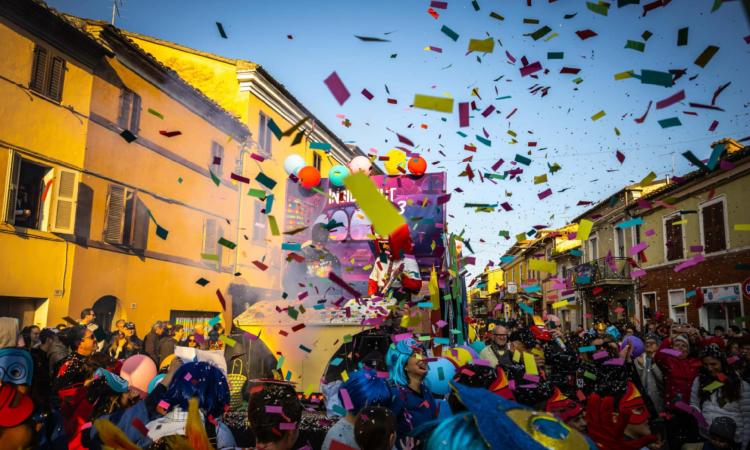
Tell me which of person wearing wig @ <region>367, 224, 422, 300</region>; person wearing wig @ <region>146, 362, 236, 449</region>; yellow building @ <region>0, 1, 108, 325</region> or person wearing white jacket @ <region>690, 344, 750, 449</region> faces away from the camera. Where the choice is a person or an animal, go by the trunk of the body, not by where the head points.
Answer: person wearing wig @ <region>146, 362, 236, 449</region>

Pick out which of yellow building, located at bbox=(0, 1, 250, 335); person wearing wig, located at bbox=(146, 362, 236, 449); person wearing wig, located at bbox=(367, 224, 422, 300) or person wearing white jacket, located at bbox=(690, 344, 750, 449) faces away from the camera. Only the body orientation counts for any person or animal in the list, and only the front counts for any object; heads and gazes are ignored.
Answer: person wearing wig, located at bbox=(146, 362, 236, 449)

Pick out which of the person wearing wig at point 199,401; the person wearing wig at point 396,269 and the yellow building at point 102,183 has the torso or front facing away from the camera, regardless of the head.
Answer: the person wearing wig at point 199,401

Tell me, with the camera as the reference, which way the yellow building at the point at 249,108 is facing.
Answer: facing the viewer and to the right of the viewer

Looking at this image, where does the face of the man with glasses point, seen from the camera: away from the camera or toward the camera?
toward the camera

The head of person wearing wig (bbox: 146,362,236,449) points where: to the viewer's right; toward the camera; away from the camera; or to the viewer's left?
away from the camera

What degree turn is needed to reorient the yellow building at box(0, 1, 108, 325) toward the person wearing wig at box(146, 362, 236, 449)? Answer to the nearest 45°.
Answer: approximately 45° to its right

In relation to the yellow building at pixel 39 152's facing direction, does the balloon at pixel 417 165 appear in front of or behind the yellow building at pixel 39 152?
in front

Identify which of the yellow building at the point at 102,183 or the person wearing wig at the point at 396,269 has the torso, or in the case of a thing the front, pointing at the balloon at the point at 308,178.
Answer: the yellow building

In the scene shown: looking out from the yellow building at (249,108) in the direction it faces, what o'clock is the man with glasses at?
The man with glasses is roughly at 1 o'clock from the yellow building.

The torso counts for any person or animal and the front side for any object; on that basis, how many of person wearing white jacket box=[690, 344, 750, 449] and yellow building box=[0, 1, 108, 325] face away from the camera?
0

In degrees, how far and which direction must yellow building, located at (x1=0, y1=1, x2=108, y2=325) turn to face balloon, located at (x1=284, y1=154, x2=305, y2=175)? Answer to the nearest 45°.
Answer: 0° — it already faces it

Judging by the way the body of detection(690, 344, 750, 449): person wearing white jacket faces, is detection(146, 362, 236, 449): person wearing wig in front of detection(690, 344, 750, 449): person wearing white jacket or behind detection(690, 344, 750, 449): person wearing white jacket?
in front

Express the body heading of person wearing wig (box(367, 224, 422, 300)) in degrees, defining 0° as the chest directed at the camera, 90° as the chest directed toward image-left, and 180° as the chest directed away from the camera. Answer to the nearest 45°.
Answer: approximately 45°

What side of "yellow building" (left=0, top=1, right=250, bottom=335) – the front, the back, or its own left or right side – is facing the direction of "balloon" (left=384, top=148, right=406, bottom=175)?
front
